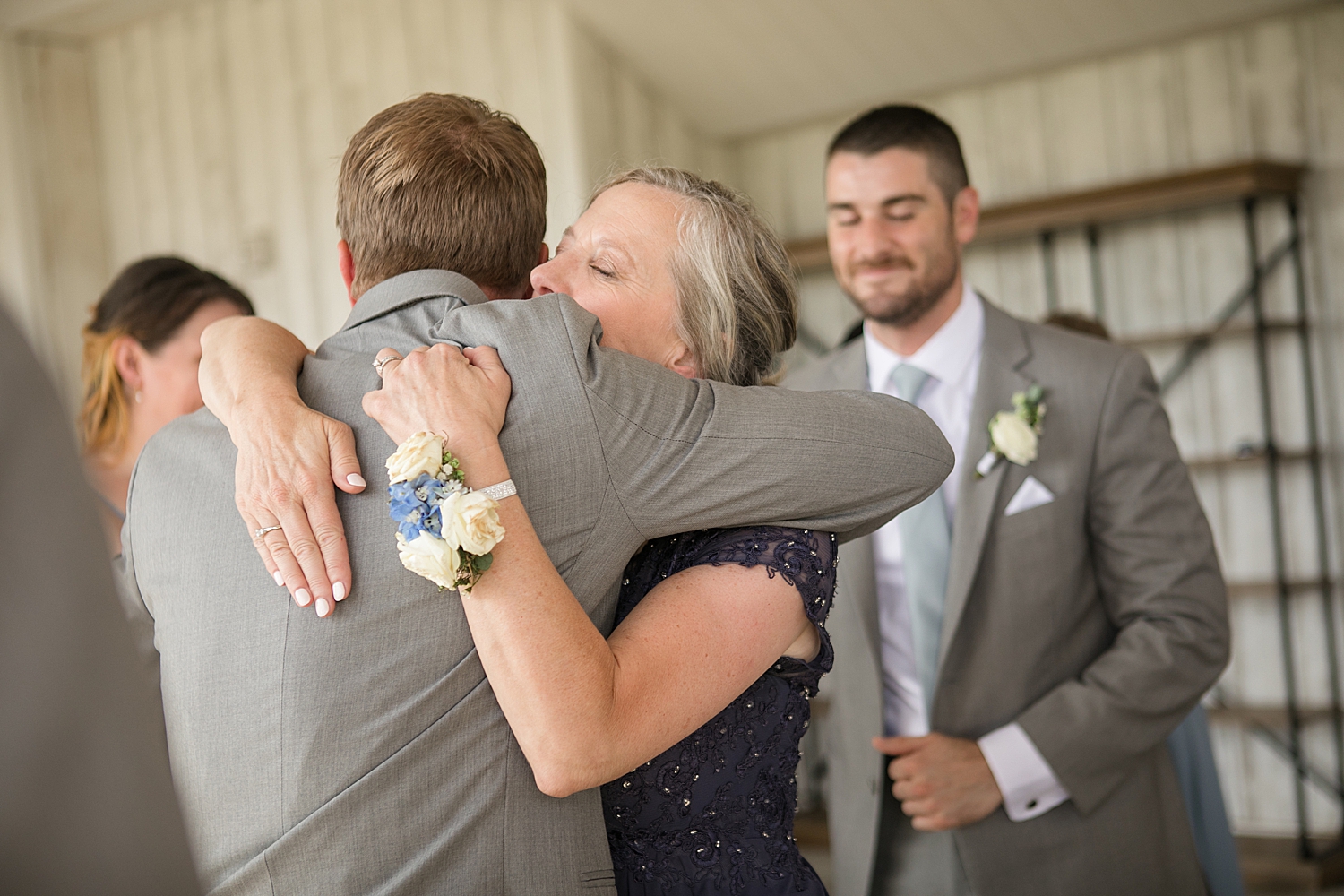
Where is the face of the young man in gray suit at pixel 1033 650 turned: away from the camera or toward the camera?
toward the camera

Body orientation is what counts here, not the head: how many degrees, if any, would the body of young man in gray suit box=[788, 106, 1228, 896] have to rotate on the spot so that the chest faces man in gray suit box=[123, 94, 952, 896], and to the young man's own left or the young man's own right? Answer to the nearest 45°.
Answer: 0° — they already face them

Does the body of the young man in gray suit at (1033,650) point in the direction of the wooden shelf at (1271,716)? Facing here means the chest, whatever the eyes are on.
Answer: no

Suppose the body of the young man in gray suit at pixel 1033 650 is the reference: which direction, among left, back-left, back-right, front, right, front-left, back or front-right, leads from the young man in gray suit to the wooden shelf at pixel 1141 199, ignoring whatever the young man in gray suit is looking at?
back-right

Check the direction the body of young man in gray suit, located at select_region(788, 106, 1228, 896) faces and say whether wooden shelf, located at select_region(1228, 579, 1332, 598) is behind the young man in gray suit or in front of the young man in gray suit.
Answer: behind

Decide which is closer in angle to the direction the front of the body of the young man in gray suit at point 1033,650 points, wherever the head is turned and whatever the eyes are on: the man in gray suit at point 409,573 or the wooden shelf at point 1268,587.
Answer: the man in gray suit

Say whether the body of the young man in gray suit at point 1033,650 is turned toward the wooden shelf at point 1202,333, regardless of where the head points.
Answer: no

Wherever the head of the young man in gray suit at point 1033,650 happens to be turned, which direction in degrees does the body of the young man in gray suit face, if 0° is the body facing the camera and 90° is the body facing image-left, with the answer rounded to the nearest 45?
approximately 45°

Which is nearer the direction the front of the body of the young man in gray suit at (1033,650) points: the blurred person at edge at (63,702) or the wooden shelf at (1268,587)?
the blurred person at edge

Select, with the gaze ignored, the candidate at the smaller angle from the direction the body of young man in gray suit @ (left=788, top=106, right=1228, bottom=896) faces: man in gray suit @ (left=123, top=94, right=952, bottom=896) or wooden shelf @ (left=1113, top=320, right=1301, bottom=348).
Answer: the man in gray suit

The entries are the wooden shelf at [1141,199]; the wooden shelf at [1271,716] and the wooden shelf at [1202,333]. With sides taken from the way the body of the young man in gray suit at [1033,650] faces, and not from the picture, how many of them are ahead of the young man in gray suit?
0

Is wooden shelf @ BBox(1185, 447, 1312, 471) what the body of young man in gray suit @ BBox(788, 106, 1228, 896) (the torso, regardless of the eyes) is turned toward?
no

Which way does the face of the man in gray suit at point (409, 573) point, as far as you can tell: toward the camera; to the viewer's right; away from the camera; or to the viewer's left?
away from the camera

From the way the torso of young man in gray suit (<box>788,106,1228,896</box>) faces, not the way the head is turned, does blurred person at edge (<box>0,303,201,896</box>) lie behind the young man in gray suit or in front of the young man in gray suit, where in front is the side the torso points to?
in front
